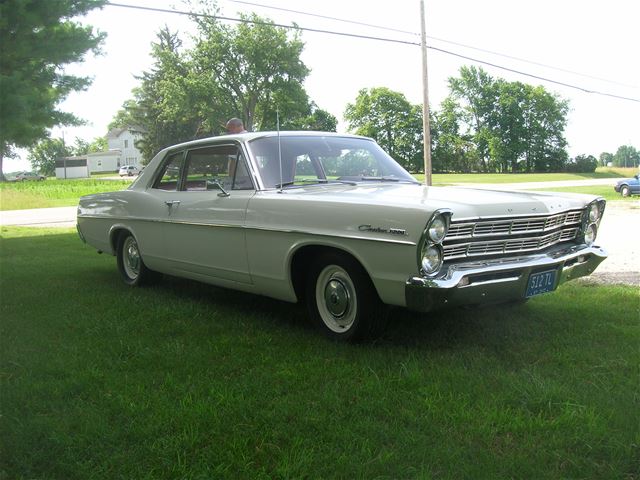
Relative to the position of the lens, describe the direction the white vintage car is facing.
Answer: facing the viewer and to the right of the viewer

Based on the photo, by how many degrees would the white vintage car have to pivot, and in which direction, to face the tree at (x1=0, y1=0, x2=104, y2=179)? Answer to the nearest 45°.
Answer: approximately 180°

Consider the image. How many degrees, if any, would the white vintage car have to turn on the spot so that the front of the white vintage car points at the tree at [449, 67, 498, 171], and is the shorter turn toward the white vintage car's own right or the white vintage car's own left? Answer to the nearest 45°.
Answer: approximately 135° to the white vintage car's own left

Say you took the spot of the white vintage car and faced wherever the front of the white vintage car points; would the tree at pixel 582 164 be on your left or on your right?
on your left

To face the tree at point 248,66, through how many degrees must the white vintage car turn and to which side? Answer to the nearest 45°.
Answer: approximately 135° to its left

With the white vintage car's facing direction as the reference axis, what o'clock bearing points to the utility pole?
The utility pole is roughly at 8 o'clock from the white vintage car.

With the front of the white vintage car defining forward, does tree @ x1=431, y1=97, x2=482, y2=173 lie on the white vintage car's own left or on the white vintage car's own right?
on the white vintage car's own left
